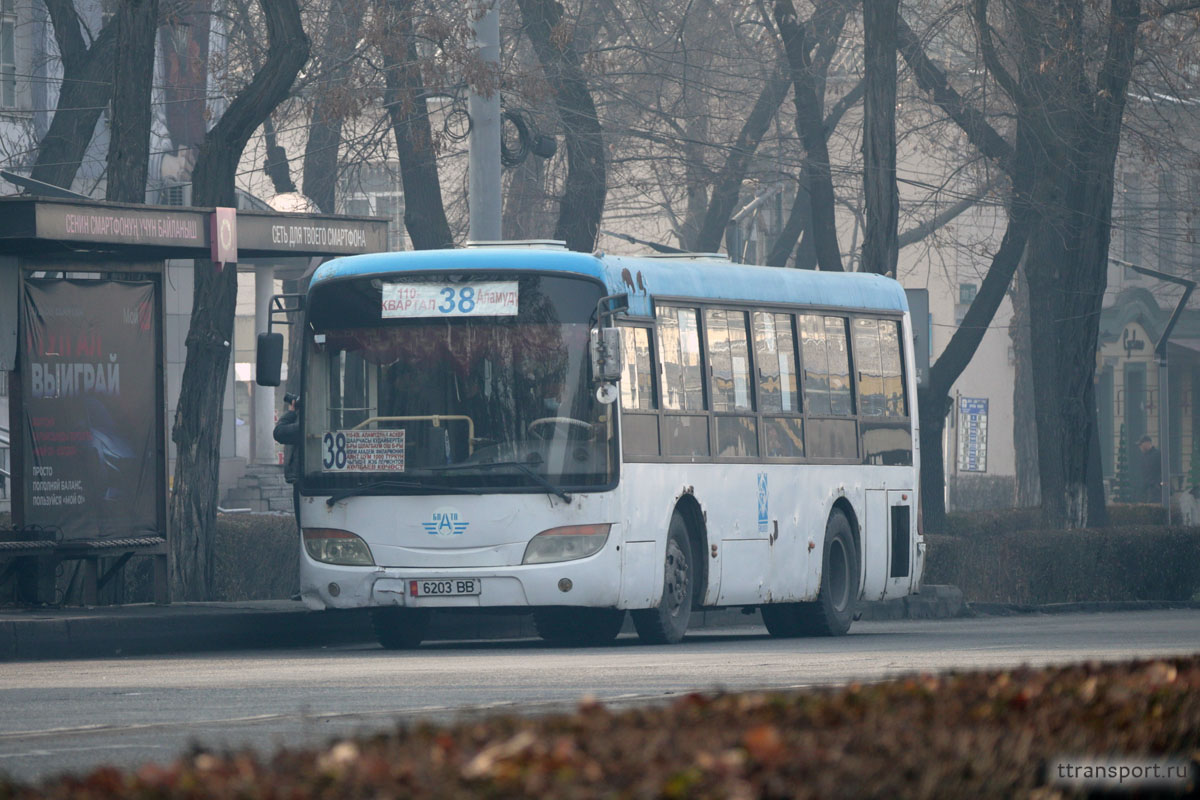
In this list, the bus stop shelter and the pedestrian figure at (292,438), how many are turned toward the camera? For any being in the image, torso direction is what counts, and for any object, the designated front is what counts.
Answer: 1

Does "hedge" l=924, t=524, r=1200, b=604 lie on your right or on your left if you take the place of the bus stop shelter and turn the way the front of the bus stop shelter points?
on your left

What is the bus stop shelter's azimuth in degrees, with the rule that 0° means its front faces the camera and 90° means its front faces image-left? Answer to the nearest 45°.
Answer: approximately 0°

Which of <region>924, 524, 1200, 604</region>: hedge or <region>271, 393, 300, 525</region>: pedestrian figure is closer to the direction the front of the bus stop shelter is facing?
the pedestrian figure
